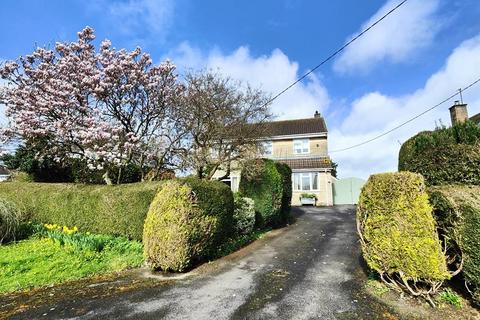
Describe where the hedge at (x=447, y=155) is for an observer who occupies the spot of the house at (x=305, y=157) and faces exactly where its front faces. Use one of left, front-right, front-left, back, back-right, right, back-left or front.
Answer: front

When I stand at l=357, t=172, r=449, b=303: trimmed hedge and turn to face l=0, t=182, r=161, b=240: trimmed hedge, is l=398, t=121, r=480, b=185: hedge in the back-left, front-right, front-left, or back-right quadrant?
back-right

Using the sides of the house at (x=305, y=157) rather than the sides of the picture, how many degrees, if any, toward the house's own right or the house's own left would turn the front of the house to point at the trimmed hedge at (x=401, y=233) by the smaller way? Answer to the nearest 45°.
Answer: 0° — it already faces it

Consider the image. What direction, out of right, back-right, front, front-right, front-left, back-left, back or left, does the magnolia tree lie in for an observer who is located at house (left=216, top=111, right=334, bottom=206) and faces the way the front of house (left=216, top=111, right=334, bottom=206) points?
front-right

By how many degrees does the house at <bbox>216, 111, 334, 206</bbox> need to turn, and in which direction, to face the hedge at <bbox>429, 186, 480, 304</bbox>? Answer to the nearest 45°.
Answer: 0° — it already faces it

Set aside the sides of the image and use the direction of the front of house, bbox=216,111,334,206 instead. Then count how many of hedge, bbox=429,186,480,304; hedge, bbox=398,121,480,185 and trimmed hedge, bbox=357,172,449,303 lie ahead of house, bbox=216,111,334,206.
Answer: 3

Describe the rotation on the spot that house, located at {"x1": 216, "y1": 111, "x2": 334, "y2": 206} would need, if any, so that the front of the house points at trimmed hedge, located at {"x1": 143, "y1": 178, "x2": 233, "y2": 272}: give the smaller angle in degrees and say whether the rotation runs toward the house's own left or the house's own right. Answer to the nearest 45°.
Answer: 0° — it already faces it

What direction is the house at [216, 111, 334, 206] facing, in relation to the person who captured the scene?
facing the viewer
